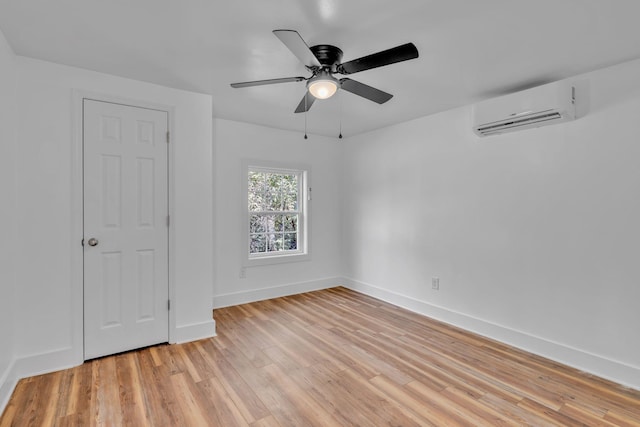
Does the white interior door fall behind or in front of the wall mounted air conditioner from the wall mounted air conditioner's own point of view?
in front

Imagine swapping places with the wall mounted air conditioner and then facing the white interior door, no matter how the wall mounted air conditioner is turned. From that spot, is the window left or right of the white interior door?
right

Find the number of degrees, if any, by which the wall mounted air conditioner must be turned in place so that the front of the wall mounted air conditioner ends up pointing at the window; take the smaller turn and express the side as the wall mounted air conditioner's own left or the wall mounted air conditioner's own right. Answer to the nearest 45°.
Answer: approximately 45° to the wall mounted air conditioner's own right

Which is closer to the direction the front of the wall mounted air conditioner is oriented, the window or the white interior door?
the white interior door

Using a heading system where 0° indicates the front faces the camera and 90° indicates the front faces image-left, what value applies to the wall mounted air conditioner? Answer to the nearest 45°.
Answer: approximately 45°
